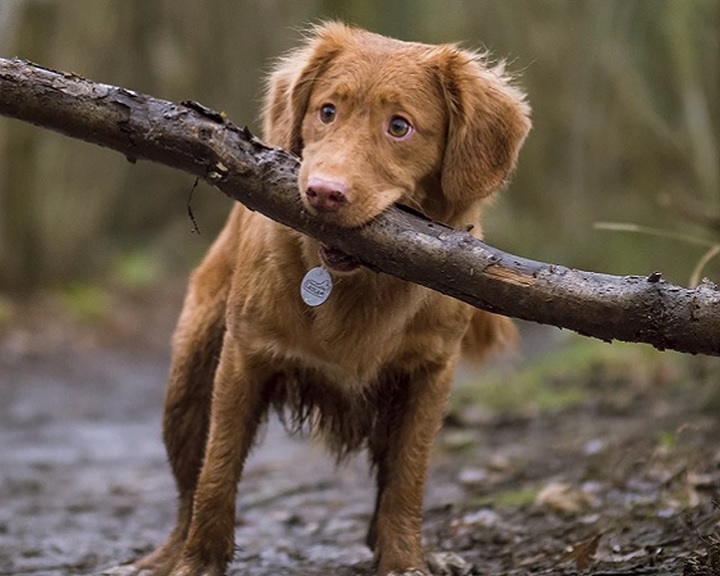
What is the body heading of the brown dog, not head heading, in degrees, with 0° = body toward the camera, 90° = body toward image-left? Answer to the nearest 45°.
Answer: approximately 0°
